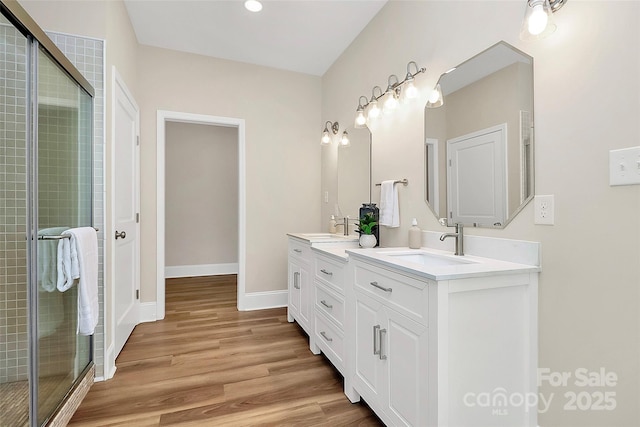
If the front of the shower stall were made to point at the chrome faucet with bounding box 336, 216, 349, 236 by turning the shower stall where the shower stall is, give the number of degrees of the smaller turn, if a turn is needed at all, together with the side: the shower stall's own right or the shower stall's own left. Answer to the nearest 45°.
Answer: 0° — it already faces it

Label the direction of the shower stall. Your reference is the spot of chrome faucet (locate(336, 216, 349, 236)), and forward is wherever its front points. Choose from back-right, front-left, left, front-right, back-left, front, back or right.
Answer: front-left

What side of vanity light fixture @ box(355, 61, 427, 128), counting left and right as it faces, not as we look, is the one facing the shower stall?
front

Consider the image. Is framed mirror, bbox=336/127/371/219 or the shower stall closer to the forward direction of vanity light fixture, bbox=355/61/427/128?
the shower stall

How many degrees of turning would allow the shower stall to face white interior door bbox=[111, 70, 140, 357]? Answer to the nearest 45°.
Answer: approximately 45° to its left

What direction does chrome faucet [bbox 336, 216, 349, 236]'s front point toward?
to the viewer's left

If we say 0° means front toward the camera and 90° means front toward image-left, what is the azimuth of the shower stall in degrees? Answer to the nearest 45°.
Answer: approximately 270°

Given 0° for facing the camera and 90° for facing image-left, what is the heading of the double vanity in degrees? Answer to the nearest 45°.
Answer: approximately 45°

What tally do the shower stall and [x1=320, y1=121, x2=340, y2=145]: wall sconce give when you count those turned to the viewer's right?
1

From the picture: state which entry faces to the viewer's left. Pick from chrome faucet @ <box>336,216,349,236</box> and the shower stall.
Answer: the chrome faucet

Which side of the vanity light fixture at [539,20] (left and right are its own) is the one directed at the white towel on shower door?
front
